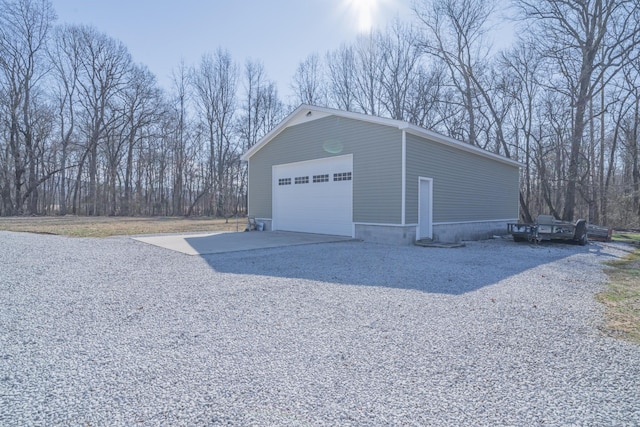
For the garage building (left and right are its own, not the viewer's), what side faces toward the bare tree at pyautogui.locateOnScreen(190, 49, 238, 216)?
right

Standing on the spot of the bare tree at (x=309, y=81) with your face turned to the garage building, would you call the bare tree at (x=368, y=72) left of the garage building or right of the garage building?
left

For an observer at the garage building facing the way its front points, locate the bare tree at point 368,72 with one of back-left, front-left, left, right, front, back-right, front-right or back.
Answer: back-right

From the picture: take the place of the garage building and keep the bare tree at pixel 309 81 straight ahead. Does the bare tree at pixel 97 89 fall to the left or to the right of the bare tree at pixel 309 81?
left

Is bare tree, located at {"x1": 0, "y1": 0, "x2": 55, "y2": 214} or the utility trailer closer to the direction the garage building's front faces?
the bare tree

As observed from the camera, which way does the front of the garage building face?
facing the viewer and to the left of the viewer

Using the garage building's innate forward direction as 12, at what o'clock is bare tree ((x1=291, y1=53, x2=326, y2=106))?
The bare tree is roughly at 4 o'clock from the garage building.

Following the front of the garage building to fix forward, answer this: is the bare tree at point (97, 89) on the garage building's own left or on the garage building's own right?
on the garage building's own right

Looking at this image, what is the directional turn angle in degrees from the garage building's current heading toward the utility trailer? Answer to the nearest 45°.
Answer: approximately 135° to its left

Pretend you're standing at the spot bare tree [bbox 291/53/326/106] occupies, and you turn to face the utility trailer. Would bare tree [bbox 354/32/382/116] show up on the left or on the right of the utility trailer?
left

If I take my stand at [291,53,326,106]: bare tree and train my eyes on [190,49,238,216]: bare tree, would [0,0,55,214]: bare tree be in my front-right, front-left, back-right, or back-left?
front-left
